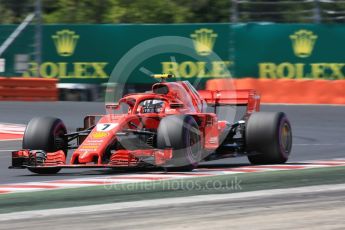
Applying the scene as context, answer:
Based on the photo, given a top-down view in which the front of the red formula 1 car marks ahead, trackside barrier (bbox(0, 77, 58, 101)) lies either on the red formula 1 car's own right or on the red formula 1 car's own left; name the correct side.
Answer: on the red formula 1 car's own right

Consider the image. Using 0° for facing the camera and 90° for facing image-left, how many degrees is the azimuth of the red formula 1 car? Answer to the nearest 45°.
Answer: approximately 45°

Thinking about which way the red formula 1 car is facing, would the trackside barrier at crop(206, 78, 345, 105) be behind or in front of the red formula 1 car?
behind
